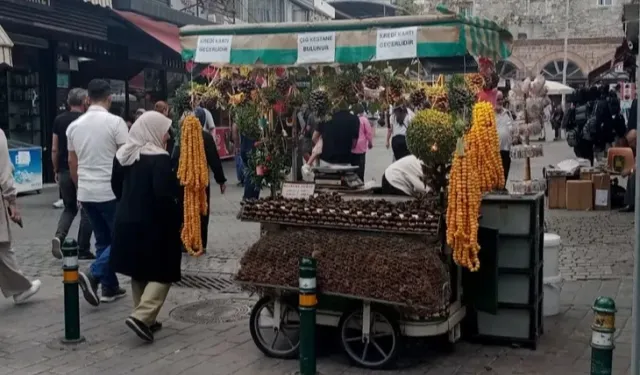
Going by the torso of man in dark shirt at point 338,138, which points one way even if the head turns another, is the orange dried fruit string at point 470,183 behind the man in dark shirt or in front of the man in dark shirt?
behind

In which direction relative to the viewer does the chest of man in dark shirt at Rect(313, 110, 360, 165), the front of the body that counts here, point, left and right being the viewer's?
facing away from the viewer

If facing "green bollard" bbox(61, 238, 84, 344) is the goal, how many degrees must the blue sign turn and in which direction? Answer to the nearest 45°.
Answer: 0° — it already faces it

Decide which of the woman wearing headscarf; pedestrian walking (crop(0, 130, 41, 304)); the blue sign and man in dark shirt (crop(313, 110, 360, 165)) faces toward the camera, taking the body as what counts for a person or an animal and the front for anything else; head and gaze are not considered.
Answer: the blue sign

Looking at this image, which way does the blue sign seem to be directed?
toward the camera

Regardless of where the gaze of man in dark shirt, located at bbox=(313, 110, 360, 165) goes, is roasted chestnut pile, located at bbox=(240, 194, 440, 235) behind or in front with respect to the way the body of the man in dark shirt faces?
behind

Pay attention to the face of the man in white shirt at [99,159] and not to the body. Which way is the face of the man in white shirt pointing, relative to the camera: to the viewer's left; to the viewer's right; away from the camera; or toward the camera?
away from the camera

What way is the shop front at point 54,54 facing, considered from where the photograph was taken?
facing the viewer and to the right of the viewer

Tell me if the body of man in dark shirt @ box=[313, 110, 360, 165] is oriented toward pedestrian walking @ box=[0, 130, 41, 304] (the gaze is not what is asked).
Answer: no

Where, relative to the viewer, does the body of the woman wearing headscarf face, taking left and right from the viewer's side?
facing away from the viewer and to the right of the viewer

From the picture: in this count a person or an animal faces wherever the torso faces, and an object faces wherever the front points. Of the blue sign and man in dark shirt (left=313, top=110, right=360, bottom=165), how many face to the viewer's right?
0
